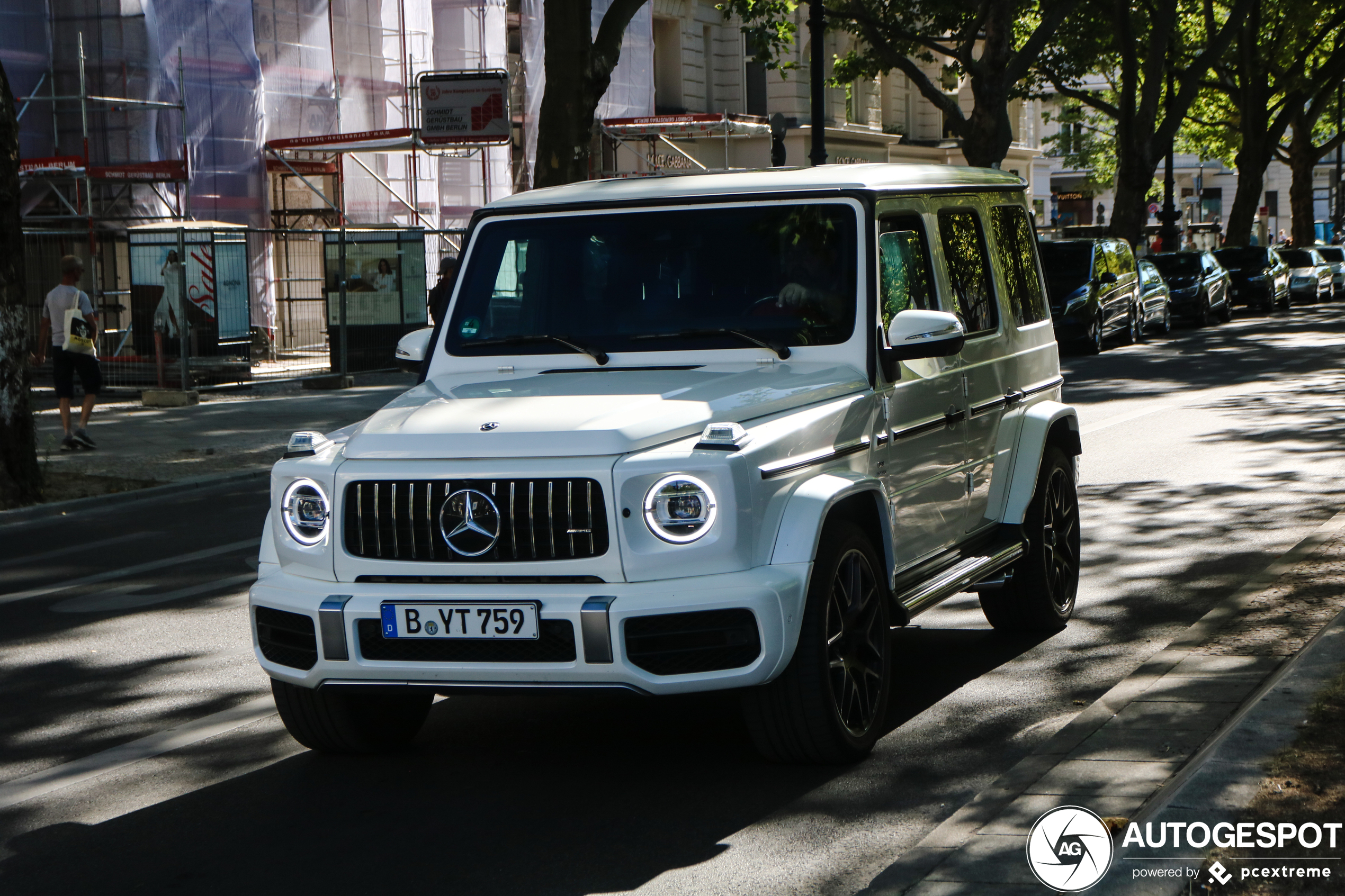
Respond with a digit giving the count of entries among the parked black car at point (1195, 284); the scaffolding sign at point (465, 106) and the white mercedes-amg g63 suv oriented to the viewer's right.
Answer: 0

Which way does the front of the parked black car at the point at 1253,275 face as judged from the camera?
facing the viewer and to the left of the viewer

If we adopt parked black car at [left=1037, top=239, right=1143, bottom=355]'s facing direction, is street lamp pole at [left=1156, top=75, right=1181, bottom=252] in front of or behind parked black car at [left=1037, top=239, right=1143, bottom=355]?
behind

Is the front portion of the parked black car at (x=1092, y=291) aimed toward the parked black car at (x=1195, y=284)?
no

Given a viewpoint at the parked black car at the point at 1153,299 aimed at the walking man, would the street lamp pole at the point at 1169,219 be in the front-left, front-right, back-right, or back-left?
back-right

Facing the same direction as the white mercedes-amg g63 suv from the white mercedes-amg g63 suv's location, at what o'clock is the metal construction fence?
The metal construction fence is roughly at 4 o'clock from the white mercedes-amg g63 suv.

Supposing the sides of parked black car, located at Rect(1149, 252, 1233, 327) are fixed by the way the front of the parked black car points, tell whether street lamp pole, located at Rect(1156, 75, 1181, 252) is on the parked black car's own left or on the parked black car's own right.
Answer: on the parked black car's own right

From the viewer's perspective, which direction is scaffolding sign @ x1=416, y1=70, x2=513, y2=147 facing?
toward the camera

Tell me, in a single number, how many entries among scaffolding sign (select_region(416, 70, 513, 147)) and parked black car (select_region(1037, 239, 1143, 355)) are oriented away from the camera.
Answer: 0

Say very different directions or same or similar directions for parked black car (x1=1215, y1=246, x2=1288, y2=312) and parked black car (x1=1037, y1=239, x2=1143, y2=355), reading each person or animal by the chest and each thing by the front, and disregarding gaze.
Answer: same or similar directions

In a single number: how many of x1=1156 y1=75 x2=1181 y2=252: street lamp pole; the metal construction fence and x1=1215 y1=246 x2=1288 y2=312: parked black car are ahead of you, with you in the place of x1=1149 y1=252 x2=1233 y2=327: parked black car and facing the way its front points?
1

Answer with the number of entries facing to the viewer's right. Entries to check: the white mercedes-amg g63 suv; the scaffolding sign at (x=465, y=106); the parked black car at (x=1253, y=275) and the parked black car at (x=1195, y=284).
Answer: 0

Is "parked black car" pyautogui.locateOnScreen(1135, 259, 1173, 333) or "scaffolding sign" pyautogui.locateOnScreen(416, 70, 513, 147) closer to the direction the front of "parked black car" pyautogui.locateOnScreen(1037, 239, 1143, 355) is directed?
the scaffolding sign

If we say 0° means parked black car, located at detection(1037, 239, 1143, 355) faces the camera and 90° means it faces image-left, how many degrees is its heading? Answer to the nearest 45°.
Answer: approximately 45°

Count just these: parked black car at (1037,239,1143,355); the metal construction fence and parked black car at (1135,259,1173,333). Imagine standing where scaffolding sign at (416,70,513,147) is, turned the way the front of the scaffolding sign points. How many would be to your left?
2

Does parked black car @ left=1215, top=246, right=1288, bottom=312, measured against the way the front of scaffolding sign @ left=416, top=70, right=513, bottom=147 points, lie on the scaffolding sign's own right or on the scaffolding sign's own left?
on the scaffolding sign's own left

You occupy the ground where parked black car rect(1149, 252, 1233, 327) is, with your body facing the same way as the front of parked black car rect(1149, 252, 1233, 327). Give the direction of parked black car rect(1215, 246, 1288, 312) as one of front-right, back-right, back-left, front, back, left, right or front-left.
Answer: back-right

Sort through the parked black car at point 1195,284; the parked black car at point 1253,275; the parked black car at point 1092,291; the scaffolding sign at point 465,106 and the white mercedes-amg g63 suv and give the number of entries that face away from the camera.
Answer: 0
